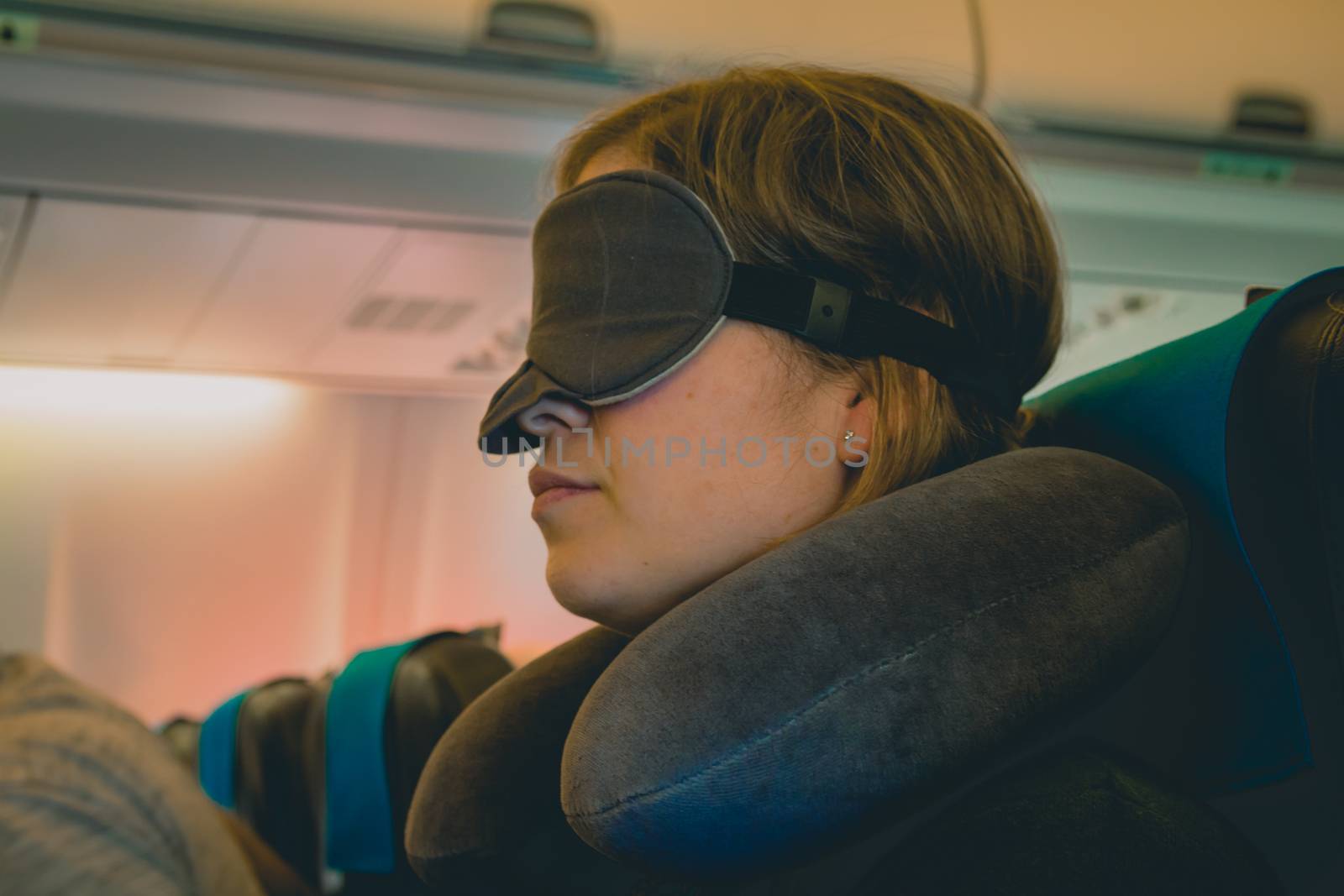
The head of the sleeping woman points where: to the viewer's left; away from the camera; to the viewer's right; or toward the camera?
to the viewer's left

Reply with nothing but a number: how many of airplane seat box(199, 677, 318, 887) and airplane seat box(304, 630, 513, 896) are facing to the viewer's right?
0
